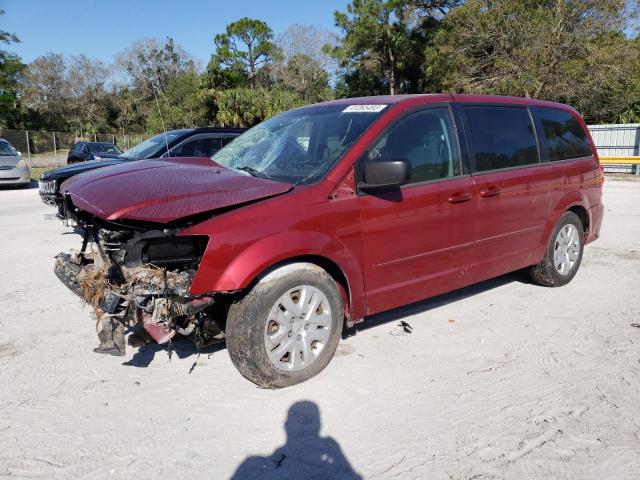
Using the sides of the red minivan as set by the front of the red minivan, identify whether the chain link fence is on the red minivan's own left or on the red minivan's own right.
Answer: on the red minivan's own right

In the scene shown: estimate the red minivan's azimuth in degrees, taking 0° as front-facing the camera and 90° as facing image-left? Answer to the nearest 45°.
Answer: approximately 45°

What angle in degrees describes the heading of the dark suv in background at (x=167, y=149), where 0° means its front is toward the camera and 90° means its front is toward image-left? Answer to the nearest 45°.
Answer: approximately 45°

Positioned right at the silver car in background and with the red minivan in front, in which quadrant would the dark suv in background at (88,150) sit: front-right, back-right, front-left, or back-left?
back-left

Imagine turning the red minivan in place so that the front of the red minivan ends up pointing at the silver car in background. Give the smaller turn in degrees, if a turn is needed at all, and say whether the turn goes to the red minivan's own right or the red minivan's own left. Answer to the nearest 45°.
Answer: approximately 90° to the red minivan's own right

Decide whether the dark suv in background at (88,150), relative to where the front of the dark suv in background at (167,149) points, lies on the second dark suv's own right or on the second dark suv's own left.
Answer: on the second dark suv's own right
